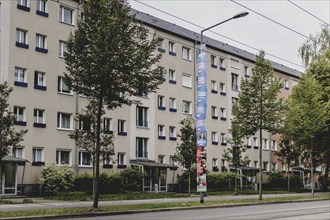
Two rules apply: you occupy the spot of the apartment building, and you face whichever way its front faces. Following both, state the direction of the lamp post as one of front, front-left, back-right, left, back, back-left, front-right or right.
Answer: front

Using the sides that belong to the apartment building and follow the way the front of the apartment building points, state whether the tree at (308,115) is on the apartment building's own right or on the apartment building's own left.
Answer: on the apartment building's own left

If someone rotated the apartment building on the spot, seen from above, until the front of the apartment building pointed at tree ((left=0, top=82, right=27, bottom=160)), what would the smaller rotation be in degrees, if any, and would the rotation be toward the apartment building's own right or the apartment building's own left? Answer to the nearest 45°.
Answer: approximately 45° to the apartment building's own right

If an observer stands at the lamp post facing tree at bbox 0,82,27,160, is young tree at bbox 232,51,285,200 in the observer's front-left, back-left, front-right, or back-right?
back-right

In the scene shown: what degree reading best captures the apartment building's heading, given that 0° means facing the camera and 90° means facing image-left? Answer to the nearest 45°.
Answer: approximately 315°

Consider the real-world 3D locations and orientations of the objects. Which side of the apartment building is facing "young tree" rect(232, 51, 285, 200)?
front

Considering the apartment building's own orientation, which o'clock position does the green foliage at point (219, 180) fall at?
The green foliage is roughly at 9 o'clock from the apartment building.
